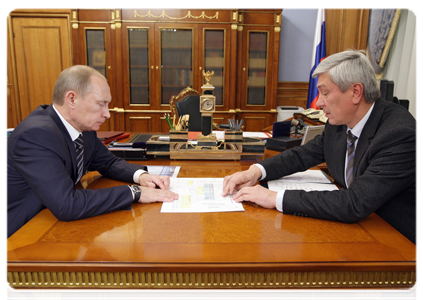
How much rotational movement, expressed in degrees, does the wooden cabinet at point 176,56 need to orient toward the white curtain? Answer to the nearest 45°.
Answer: approximately 45° to its left

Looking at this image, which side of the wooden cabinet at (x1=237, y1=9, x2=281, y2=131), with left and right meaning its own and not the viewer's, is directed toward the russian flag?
left

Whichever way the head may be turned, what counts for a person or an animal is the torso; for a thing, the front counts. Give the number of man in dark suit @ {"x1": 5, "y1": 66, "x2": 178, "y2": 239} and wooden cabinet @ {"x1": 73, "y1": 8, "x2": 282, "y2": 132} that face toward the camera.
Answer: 1

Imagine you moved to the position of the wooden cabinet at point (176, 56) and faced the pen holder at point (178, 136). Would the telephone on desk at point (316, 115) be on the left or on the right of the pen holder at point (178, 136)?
left

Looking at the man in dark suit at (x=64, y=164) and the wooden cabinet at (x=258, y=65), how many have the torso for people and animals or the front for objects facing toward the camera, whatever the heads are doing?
1

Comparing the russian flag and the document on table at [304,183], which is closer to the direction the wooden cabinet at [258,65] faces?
the document on table

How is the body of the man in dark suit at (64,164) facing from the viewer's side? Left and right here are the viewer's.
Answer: facing to the right of the viewer

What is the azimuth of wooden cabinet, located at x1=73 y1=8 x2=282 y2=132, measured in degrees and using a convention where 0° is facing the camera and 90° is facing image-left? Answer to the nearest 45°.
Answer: approximately 0°

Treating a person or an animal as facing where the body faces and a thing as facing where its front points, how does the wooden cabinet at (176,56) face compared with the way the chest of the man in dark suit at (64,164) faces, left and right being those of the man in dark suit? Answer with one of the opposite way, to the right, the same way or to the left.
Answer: to the right

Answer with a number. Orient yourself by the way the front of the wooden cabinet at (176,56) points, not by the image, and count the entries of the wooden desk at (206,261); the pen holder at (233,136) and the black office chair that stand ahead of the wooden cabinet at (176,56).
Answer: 3

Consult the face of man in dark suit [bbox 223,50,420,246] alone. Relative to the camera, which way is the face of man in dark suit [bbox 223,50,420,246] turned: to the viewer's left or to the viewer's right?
to the viewer's left
